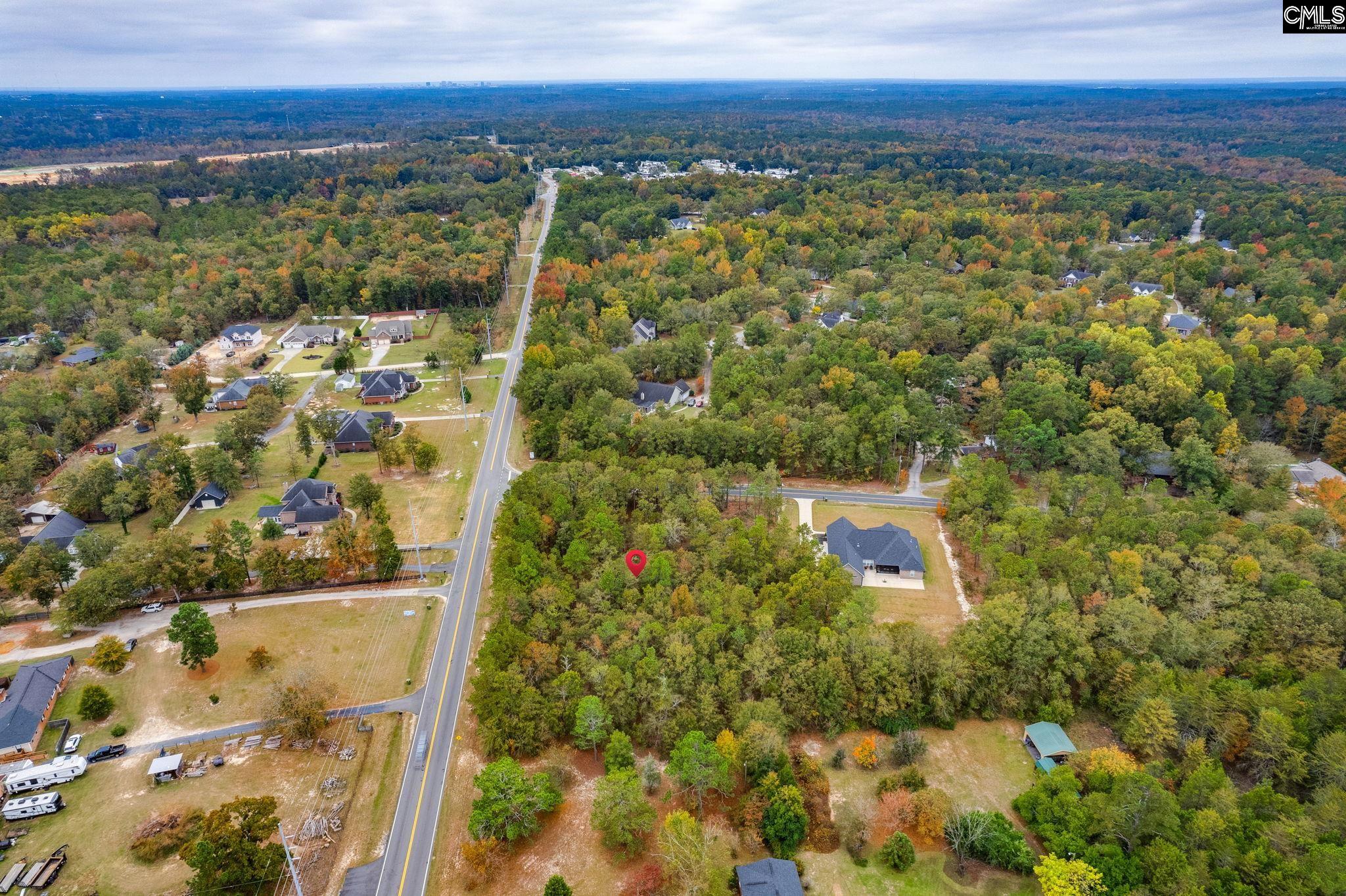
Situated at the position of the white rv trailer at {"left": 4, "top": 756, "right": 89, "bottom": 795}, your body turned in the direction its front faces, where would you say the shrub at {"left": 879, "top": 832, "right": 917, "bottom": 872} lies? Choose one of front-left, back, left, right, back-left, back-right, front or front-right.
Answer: front-right

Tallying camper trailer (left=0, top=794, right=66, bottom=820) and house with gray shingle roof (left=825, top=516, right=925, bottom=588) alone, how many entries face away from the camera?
1

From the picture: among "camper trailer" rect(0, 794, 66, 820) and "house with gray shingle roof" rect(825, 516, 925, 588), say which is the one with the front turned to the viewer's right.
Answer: the camper trailer

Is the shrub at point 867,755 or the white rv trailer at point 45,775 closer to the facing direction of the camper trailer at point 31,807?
the shrub

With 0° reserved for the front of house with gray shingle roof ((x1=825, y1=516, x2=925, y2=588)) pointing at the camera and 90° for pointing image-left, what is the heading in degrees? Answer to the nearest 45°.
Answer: approximately 180°

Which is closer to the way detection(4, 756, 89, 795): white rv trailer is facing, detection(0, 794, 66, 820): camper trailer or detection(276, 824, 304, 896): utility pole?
the utility pole

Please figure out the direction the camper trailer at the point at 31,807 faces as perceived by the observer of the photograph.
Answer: facing to the right of the viewer
